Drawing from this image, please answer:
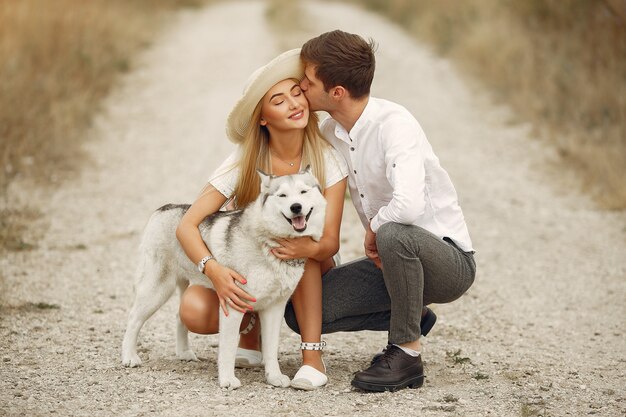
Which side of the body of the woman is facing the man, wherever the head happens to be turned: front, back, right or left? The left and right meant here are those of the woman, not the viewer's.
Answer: left

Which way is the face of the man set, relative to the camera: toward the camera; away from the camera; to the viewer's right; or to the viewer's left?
to the viewer's left

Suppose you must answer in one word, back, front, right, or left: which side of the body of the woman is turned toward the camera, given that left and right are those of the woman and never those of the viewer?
front

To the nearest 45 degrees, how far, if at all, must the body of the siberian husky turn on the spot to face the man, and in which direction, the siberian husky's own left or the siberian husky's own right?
approximately 45° to the siberian husky's own left
